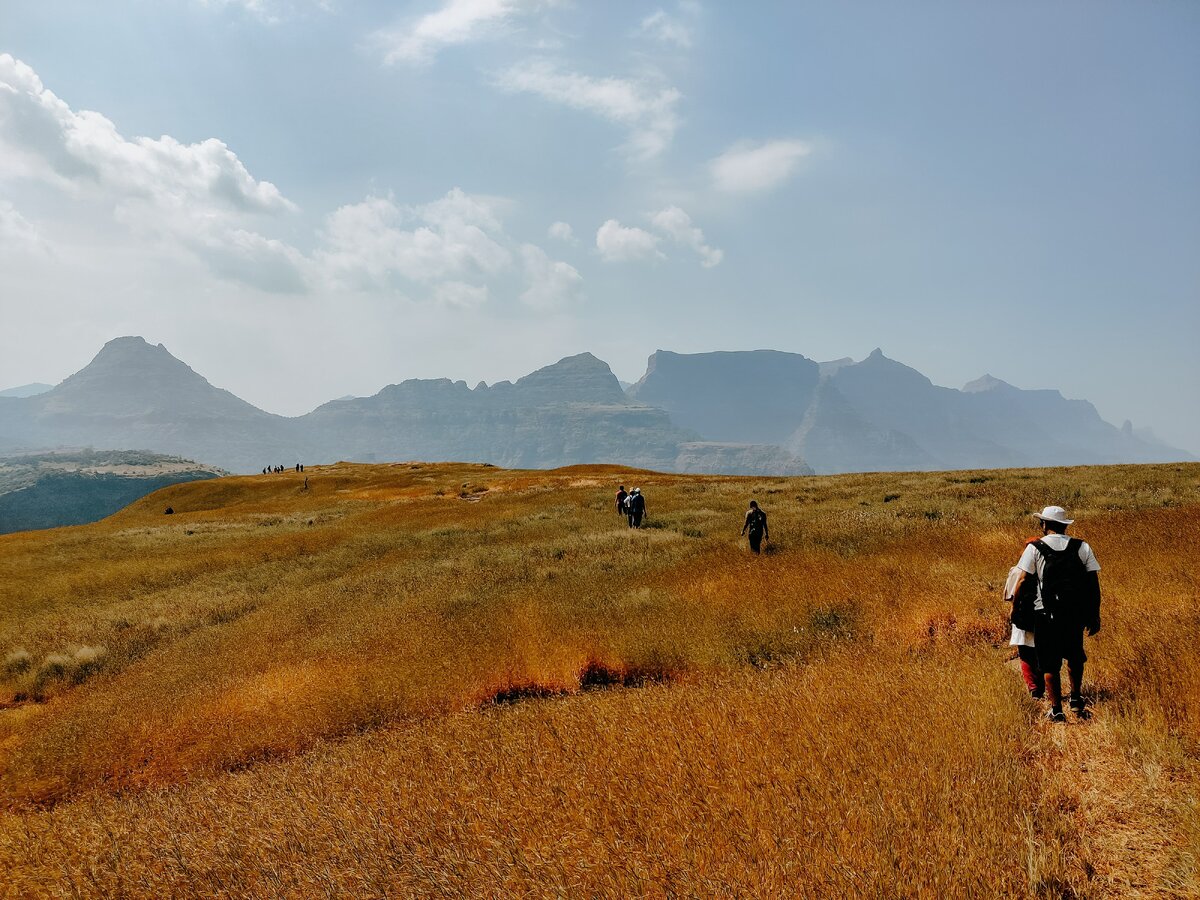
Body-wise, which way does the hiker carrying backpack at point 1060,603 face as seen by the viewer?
away from the camera

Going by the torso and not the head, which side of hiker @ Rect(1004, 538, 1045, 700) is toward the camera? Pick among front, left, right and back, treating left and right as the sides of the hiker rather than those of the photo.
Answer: back

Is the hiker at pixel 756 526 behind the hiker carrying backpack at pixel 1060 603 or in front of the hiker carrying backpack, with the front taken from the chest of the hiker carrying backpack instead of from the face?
in front

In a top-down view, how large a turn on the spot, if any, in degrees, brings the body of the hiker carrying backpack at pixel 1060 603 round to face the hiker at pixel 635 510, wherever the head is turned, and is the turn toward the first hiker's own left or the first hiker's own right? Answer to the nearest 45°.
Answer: approximately 45° to the first hiker's own left

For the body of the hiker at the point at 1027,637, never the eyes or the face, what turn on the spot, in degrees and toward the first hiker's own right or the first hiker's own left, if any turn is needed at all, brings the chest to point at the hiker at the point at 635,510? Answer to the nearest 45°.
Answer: approximately 45° to the first hiker's own left
